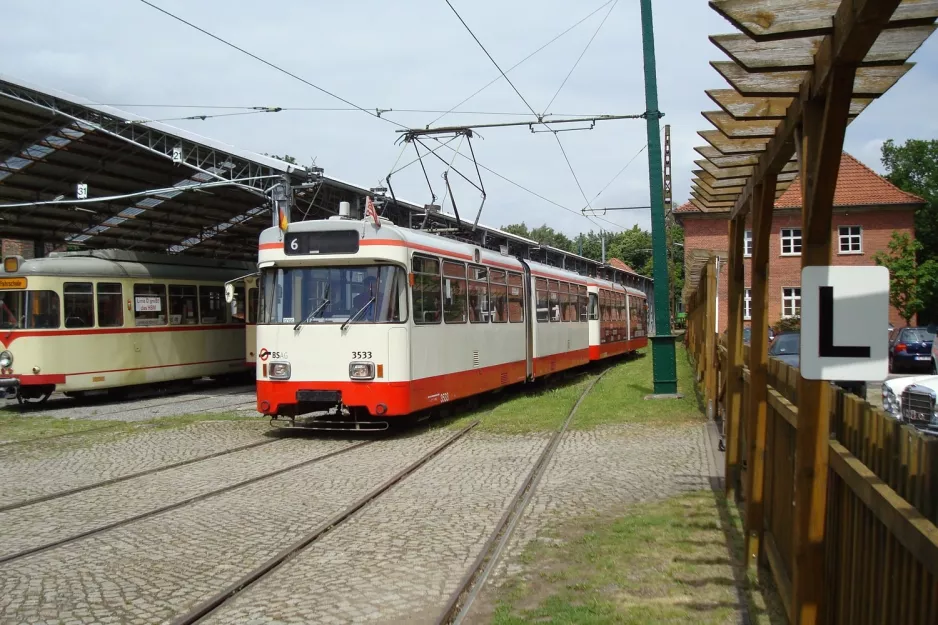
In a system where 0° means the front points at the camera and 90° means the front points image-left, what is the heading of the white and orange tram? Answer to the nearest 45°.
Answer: approximately 45°

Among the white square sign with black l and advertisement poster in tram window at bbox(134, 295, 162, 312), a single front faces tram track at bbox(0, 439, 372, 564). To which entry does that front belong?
the advertisement poster in tram window

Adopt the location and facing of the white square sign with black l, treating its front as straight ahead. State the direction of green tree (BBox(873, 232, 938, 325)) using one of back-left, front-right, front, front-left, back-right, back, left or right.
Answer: back

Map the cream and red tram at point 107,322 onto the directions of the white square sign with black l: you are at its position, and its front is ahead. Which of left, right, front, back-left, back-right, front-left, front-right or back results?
back-right

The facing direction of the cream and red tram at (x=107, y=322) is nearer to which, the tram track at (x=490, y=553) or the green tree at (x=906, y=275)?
the tram track

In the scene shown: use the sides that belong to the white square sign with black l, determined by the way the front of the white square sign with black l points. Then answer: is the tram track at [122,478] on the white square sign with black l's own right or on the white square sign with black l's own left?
on the white square sign with black l's own right

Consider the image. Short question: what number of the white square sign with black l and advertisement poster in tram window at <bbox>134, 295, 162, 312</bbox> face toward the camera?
2

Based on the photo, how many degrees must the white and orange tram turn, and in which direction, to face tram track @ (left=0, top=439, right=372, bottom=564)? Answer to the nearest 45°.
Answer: approximately 45° to its left

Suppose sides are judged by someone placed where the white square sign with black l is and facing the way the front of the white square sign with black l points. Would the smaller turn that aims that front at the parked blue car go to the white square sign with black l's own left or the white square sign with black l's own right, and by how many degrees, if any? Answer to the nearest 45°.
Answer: approximately 180°

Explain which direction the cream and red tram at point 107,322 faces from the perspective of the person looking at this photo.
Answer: facing the viewer and to the left of the viewer

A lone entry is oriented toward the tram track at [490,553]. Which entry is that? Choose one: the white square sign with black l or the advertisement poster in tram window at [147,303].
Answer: the advertisement poster in tram window
